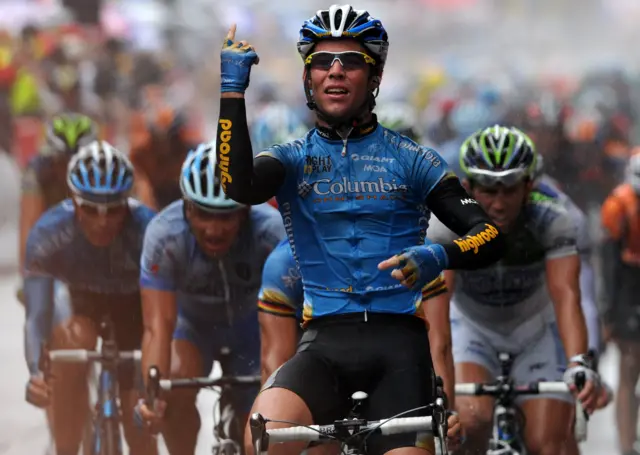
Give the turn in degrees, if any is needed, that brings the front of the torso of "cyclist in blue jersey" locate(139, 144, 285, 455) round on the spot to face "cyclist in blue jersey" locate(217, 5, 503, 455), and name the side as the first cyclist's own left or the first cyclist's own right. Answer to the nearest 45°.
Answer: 0° — they already face them

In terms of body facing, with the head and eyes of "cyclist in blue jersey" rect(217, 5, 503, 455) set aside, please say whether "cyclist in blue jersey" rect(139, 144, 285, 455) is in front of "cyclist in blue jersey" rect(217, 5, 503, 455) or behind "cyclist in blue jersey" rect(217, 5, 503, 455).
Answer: behind

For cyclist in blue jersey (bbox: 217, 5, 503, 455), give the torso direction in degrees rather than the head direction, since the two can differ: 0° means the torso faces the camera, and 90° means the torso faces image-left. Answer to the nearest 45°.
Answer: approximately 0°

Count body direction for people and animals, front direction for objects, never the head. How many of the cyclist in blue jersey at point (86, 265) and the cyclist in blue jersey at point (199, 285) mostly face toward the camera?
2

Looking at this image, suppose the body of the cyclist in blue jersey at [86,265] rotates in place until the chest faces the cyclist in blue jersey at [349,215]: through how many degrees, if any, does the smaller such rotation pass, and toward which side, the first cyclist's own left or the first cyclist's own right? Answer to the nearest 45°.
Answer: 0° — they already face them
